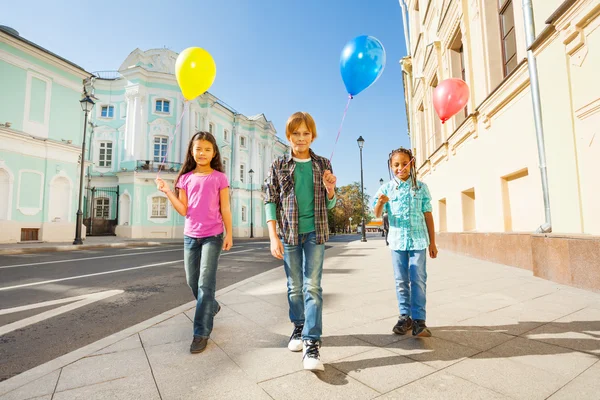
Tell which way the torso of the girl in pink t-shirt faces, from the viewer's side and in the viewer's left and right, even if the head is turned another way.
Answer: facing the viewer

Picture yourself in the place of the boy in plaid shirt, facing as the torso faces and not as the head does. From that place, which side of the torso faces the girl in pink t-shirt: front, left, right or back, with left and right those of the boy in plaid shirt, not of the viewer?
right

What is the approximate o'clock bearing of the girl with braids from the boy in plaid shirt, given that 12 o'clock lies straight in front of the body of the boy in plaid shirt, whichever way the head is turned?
The girl with braids is roughly at 8 o'clock from the boy in plaid shirt.

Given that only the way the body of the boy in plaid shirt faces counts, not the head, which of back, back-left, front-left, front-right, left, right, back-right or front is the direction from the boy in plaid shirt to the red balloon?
back-left

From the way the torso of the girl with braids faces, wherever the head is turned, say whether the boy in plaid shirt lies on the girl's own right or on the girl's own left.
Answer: on the girl's own right

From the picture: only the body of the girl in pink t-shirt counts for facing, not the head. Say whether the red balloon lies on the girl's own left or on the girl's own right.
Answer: on the girl's own left

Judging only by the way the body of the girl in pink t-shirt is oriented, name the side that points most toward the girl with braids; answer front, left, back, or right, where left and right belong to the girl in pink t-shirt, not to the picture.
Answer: left

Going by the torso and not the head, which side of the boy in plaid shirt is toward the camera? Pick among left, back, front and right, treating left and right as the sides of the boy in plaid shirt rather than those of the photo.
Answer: front
